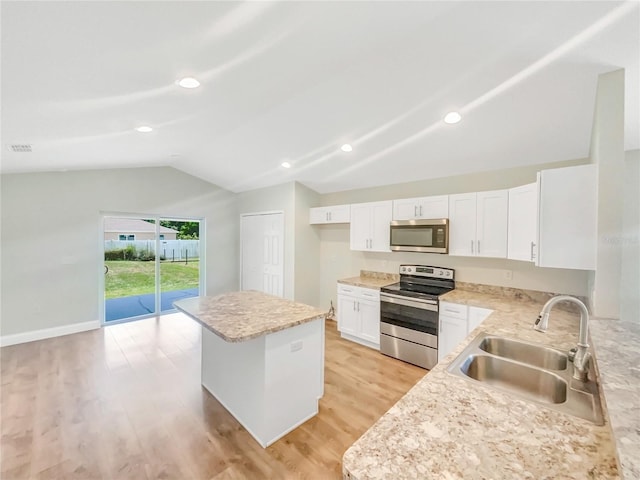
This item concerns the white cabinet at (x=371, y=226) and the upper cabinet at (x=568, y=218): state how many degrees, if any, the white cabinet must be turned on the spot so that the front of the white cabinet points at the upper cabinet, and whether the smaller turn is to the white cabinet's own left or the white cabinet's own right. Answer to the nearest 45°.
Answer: approximately 90° to the white cabinet's own left

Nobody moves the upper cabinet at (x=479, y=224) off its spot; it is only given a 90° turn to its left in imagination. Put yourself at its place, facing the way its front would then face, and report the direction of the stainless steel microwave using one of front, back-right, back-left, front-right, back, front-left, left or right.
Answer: back

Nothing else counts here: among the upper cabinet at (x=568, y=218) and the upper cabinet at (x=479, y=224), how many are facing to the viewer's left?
1

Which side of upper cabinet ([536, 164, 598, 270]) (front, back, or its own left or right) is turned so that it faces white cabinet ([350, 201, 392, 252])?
front

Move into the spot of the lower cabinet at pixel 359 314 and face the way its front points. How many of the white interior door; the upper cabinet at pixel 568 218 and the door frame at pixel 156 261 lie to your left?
1

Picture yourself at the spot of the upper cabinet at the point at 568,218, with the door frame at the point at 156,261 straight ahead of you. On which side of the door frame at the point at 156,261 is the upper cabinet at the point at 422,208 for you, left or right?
right

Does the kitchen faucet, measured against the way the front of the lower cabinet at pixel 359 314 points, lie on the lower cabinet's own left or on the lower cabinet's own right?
on the lower cabinet's own left

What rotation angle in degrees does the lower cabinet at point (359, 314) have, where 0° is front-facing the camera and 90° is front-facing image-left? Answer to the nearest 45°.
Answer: approximately 45°

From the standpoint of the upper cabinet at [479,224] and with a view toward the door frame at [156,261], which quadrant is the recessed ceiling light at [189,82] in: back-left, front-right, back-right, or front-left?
front-left

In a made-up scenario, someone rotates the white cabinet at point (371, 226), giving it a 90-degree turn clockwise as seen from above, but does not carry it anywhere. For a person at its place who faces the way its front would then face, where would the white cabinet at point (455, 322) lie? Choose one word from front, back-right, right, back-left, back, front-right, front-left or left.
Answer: back

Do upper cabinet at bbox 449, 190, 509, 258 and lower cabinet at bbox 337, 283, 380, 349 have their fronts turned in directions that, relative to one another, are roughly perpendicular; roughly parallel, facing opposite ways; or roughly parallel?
roughly parallel

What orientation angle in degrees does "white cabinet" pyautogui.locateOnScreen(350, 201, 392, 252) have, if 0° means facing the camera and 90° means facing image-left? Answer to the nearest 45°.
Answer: approximately 45°

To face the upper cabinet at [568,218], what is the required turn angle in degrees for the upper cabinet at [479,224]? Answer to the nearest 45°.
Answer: approximately 45° to its left

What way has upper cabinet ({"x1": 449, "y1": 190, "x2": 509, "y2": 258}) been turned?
toward the camera

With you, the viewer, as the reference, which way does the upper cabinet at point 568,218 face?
facing to the left of the viewer
